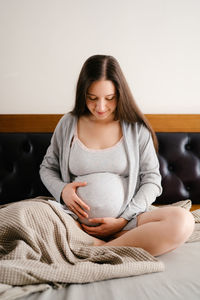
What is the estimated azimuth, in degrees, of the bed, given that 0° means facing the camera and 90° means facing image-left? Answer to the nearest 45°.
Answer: approximately 0°
